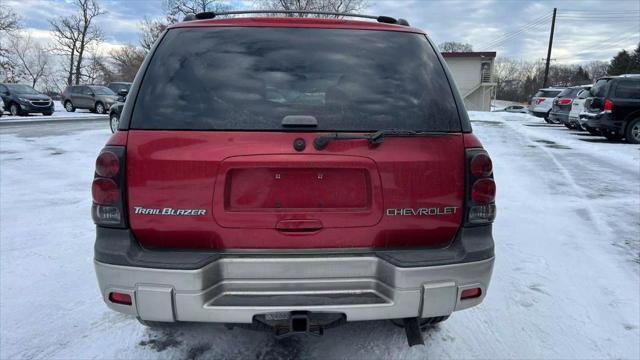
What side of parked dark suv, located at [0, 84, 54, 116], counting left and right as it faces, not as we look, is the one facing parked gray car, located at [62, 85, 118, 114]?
left

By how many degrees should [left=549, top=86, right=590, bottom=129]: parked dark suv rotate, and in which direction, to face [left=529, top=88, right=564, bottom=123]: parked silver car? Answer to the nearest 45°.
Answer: approximately 45° to its left

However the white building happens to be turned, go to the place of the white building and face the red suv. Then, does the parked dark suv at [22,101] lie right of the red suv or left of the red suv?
right

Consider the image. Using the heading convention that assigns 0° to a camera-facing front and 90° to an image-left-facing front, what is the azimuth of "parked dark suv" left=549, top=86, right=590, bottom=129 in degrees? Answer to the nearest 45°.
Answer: approximately 225°

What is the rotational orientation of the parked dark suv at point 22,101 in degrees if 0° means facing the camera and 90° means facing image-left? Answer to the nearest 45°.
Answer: approximately 315°

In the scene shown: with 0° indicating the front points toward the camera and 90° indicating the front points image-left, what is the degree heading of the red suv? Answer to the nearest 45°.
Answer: approximately 180°

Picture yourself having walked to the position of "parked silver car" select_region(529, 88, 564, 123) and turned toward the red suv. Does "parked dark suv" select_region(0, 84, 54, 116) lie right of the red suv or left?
right

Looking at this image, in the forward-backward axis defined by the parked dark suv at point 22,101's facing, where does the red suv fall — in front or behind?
in front

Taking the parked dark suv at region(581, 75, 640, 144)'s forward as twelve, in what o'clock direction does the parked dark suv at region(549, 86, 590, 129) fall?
the parked dark suv at region(549, 86, 590, 129) is roughly at 10 o'clock from the parked dark suv at region(581, 75, 640, 144).

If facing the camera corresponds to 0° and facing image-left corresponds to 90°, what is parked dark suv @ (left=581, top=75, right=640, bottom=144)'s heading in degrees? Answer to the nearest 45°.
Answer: approximately 225°

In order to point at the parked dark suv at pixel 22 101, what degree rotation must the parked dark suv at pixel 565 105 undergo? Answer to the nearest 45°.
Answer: approximately 135° to its left

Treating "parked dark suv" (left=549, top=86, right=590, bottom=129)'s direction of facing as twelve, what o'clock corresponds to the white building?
The white building is roughly at 10 o'clock from the parked dark suv.

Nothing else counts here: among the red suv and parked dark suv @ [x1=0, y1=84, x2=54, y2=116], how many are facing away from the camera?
1

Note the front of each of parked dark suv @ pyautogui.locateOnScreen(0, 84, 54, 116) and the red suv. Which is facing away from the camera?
the red suv
